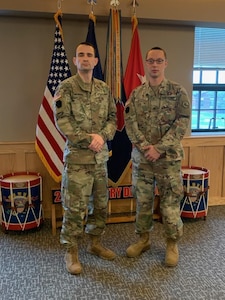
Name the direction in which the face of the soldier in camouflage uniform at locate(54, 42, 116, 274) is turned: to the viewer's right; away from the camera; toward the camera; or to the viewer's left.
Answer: toward the camera

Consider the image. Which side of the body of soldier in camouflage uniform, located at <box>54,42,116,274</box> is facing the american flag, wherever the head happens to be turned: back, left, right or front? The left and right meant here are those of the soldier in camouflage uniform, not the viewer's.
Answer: back

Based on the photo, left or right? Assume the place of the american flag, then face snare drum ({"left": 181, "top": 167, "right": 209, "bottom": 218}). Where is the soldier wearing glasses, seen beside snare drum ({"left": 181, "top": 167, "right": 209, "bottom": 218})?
right

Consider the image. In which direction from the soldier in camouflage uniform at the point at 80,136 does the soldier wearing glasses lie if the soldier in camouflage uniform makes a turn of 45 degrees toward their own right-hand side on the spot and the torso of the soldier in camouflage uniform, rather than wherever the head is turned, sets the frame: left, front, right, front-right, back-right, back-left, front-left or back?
left

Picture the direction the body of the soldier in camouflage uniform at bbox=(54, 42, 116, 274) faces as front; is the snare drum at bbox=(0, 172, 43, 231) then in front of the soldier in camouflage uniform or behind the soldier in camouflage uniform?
behind

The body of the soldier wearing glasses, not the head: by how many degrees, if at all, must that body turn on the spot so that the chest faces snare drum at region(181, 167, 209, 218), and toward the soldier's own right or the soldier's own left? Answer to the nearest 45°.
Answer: approximately 135° to the soldier's own left

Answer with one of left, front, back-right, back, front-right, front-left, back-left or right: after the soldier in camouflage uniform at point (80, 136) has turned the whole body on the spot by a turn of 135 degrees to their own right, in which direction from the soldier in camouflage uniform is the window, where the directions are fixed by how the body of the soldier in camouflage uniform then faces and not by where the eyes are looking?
back-right

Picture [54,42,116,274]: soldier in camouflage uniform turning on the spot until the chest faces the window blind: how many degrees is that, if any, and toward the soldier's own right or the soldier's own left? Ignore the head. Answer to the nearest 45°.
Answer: approximately 90° to the soldier's own left

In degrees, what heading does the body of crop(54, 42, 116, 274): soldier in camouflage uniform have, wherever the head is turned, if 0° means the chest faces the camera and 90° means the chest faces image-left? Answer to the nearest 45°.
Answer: approximately 315°

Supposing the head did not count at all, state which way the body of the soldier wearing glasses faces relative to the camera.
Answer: toward the camera

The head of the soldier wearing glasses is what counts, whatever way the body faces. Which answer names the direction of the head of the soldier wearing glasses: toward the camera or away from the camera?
toward the camera
